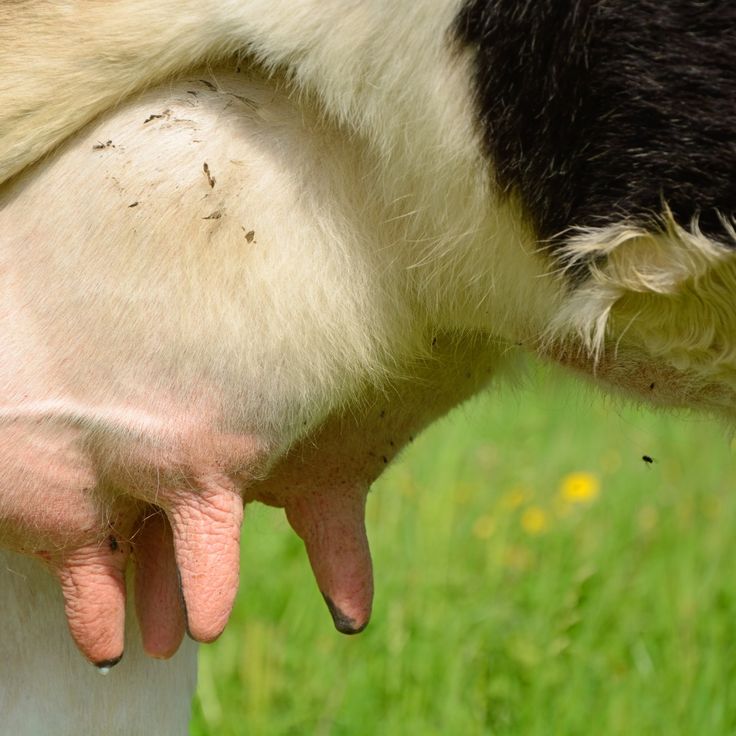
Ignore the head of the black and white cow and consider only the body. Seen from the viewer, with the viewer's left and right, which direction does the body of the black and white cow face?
facing to the right of the viewer
